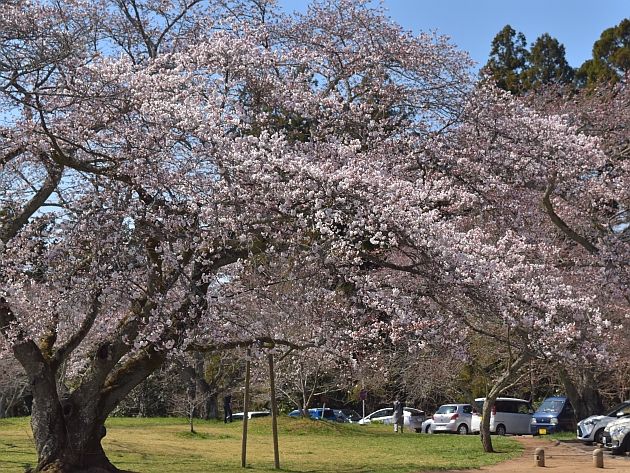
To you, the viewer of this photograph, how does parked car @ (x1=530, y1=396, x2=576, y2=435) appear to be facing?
facing the viewer and to the left of the viewer

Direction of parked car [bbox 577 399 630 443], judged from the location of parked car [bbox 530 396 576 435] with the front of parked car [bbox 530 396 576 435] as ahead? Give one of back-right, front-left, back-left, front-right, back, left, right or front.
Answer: front-left

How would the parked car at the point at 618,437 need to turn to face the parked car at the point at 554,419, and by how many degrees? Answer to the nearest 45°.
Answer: approximately 135° to its right

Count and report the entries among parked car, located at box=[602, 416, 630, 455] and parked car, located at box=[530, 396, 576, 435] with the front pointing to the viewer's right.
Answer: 0

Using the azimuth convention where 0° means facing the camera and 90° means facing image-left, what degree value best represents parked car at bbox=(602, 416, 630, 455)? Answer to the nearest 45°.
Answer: approximately 45°

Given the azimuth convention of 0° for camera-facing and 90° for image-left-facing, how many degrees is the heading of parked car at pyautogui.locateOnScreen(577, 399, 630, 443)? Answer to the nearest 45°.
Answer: approximately 45°
